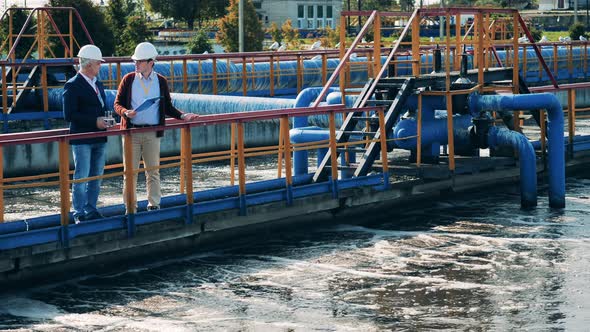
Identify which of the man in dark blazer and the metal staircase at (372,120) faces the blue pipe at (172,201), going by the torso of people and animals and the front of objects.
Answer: the metal staircase

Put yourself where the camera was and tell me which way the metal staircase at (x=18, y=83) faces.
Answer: facing the viewer and to the left of the viewer

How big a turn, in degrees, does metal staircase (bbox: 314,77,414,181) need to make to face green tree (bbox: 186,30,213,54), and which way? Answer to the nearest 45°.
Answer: approximately 135° to its right

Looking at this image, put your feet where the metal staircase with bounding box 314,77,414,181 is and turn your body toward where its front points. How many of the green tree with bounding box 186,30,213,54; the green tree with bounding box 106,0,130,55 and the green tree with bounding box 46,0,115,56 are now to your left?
0

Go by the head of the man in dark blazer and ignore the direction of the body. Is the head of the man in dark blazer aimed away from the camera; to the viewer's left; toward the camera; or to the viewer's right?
to the viewer's right

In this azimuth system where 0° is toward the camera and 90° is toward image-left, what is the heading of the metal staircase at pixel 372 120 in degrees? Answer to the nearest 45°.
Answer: approximately 45°

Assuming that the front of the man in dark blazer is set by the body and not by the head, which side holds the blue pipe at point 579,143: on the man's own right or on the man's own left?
on the man's own left

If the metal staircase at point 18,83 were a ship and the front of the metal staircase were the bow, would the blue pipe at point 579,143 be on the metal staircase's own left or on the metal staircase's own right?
on the metal staircase's own left

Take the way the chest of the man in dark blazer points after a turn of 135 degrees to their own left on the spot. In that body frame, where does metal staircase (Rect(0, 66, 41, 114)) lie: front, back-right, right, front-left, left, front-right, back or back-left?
front

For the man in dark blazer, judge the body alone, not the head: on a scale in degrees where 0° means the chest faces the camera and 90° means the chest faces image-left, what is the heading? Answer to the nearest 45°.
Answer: approximately 315°

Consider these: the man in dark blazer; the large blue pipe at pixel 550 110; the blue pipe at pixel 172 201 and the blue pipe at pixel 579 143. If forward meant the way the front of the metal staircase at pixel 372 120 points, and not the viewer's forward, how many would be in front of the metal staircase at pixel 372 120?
2
